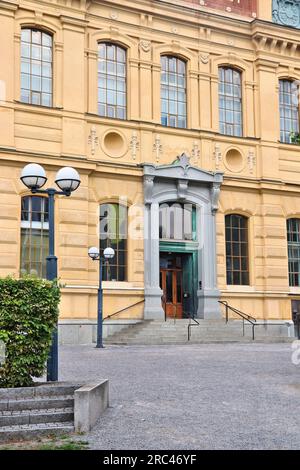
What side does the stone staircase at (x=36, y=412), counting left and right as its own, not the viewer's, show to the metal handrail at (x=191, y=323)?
back

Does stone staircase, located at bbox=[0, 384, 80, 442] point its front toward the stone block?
no

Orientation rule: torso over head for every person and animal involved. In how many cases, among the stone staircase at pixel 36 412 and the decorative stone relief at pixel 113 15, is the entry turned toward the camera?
2

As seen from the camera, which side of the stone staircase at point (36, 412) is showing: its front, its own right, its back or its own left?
front

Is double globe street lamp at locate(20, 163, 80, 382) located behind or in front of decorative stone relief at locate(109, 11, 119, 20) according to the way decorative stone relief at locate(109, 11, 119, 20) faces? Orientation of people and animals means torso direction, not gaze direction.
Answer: in front

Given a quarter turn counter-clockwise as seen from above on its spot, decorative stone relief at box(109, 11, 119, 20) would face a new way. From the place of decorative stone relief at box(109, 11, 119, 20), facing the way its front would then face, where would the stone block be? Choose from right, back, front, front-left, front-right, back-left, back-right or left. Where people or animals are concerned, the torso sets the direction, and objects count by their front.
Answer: right

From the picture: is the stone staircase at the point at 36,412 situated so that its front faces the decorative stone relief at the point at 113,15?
no

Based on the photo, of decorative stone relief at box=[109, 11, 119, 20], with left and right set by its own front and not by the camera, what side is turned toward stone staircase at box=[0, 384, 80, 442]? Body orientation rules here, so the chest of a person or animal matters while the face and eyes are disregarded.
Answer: front

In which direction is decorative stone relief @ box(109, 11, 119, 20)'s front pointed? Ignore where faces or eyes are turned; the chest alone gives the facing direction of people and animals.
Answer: toward the camera

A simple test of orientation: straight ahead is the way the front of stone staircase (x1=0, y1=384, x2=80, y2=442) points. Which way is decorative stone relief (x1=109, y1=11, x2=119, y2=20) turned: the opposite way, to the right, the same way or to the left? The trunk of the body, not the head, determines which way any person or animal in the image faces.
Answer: the same way
